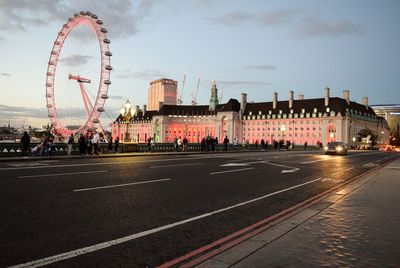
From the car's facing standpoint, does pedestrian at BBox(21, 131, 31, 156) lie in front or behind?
in front
